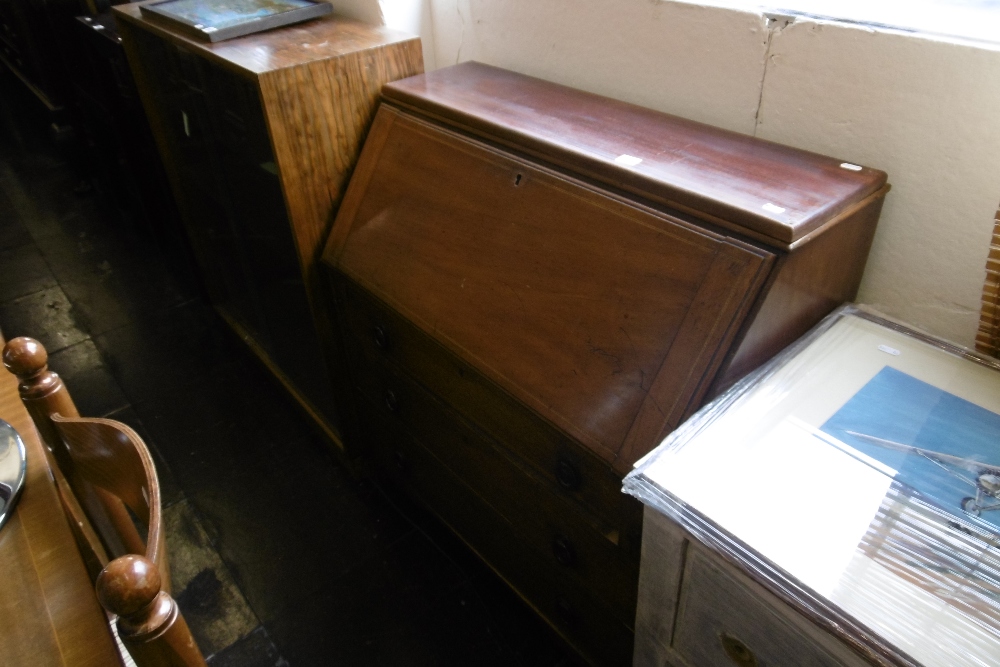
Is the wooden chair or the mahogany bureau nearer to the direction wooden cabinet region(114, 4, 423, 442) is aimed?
the wooden chair

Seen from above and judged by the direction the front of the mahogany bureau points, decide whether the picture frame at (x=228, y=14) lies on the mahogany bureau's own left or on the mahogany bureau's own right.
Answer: on the mahogany bureau's own right

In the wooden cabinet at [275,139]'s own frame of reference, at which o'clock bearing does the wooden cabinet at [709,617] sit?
the wooden cabinet at [709,617] is roughly at 10 o'clock from the wooden cabinet at [275,139].

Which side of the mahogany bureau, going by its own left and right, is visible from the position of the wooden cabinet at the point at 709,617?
left

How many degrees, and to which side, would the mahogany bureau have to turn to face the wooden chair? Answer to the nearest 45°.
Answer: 0° — it already faces it

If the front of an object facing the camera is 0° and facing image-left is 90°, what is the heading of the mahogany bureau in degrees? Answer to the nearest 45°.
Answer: approximately 45°

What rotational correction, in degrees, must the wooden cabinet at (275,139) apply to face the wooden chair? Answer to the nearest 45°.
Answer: approximately 45° to its left

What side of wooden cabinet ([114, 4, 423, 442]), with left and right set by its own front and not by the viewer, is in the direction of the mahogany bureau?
left

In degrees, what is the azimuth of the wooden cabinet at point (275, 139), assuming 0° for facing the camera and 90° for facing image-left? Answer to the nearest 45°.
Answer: approximately 45°

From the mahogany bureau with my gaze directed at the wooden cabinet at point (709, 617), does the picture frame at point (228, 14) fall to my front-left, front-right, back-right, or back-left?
back-right
